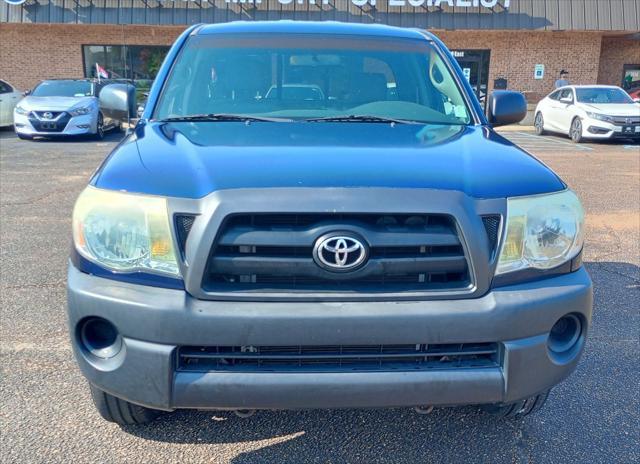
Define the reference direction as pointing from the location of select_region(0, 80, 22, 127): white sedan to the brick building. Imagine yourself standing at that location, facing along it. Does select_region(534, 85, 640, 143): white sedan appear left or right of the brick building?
right

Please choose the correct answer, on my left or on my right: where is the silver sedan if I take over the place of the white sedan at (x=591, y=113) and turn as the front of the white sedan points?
on my right

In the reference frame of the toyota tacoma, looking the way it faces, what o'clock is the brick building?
The brick building is roughly at 6 o'clock from the toyota tacoma.

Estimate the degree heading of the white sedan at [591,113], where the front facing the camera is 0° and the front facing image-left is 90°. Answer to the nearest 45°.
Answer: approximately 315°

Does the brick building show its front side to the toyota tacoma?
yes

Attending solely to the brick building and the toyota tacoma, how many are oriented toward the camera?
2

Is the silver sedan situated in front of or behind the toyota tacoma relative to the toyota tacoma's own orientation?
behind

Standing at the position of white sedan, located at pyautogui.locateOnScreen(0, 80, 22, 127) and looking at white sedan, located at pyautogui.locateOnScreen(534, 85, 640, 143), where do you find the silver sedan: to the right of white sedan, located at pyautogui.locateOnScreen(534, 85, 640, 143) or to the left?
right

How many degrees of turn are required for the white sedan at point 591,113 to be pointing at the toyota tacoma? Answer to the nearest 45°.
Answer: approximately 45° to its right

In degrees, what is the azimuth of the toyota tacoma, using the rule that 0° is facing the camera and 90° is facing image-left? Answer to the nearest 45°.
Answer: approximately 0°
